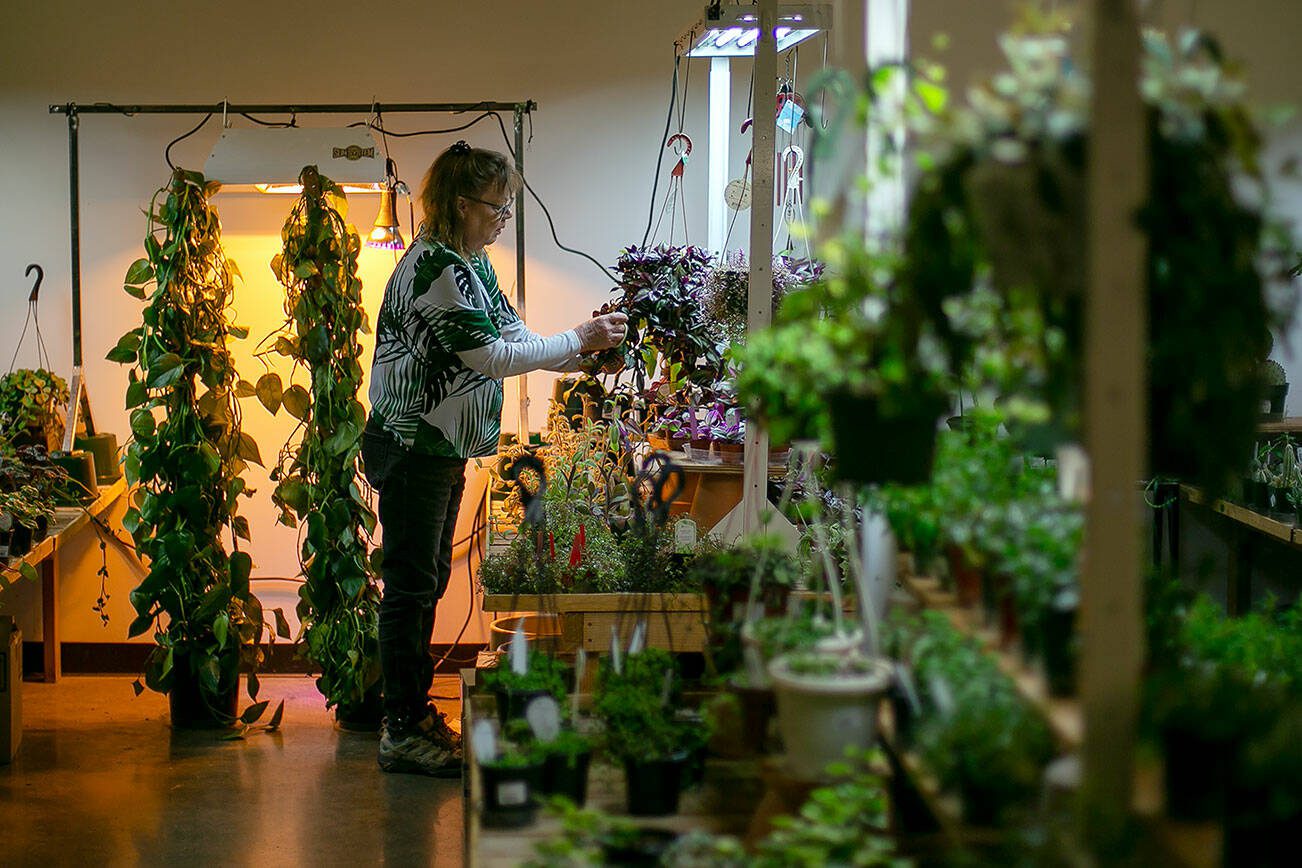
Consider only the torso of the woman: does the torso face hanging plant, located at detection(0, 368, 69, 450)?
no

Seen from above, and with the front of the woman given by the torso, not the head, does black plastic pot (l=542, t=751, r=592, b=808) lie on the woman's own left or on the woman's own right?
on the woman's own right

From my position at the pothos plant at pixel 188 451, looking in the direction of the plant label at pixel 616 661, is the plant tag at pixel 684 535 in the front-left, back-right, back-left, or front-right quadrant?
front-left

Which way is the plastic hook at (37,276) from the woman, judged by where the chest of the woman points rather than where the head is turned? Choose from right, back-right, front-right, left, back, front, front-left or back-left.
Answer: back-left

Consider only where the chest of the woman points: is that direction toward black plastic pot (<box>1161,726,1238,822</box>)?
no

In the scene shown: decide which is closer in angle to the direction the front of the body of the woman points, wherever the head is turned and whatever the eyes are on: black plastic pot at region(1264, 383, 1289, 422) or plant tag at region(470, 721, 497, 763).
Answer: the black plastic pot

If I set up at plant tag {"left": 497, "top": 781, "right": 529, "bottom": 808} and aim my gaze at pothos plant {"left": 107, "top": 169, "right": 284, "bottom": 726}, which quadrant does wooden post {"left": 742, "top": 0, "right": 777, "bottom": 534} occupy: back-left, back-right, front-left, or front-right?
front-right

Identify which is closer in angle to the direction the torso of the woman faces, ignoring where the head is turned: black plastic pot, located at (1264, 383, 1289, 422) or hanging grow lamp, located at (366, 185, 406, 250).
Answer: the black plastic pot

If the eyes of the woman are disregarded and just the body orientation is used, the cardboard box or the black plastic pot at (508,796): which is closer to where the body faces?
the black plastic pot

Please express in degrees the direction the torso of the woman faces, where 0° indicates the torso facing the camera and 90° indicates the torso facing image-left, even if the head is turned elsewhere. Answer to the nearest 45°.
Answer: approximately 270°

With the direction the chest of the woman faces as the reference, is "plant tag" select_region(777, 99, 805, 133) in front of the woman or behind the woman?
in front

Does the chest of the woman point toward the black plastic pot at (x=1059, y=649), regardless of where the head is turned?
no
